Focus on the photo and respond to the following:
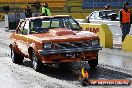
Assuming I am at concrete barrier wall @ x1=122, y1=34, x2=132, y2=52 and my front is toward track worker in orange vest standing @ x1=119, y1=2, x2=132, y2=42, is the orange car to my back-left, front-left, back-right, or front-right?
back-left

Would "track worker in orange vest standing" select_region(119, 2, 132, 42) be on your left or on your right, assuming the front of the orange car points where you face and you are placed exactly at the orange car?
on your left

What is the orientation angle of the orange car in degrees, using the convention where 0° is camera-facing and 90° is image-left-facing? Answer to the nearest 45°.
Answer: approximately 315°

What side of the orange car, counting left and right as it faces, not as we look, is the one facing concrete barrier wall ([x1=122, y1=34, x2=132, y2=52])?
left

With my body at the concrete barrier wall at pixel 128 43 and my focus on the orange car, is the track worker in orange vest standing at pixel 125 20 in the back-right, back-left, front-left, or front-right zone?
back-right
